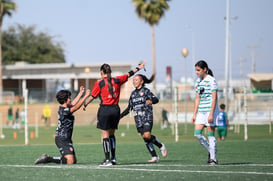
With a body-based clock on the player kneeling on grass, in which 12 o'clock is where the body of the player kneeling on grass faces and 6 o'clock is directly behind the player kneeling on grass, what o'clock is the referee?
The referee is roughly at 1 o'clock from the player kneeling on grass.

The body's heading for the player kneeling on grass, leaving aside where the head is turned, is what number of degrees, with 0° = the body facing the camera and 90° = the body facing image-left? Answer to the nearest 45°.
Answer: approximately 270°
